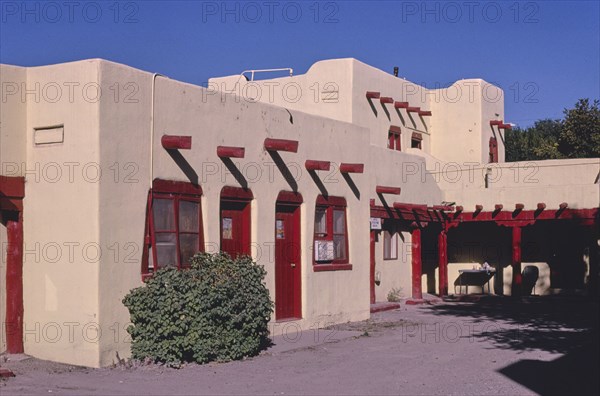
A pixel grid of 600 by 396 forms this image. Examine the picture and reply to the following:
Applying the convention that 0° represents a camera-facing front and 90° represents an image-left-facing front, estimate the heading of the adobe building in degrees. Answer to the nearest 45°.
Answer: approximately 315°
